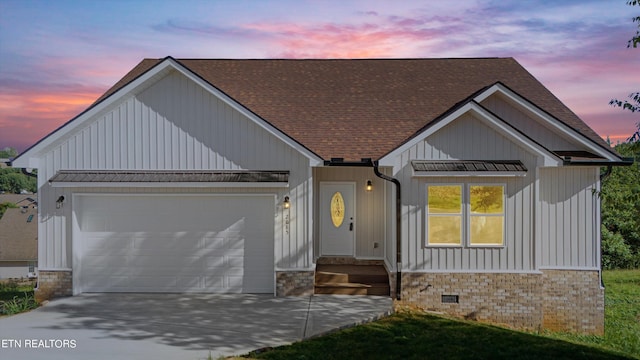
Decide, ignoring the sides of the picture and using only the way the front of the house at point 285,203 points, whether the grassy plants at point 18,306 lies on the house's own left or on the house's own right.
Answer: on the house's own right

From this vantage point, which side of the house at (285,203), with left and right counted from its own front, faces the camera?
front

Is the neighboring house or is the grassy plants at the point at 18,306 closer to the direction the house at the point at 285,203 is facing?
the grassy plants

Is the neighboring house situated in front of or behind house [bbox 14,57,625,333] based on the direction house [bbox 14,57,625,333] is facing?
behind

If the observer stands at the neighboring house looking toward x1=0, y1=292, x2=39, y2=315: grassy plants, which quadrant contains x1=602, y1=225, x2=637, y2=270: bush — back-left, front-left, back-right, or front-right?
front-left

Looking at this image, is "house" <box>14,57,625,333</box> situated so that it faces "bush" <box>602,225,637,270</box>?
no
